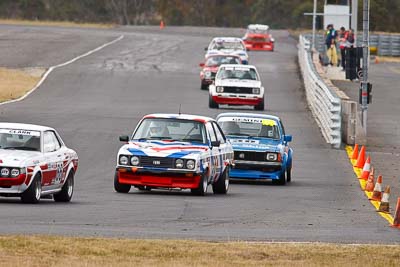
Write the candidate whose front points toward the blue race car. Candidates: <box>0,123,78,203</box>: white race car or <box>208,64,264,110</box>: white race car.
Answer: <box>208,64,264,110</box>: white race car

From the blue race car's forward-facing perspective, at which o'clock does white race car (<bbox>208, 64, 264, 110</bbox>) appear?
The white race car is roughly at 6 o'clock from the blue race car.

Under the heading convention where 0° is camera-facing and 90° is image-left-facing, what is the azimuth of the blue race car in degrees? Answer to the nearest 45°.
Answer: approximately 0°

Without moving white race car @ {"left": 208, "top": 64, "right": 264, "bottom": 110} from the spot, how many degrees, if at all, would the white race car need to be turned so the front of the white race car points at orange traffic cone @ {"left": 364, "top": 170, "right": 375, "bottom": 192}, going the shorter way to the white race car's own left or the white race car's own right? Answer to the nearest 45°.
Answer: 0° — it already faces it

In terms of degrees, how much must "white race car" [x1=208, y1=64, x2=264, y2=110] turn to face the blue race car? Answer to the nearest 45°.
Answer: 0° — it already faces it

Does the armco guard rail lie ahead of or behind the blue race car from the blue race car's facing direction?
behind

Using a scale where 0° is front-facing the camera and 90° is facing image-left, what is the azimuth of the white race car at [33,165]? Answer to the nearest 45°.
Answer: approximately 45°

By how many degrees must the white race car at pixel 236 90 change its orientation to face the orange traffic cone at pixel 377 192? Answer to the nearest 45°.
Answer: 0° — it already faces it

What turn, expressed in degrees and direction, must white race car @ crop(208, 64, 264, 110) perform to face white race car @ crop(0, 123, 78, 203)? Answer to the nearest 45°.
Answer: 0° — it already faces it

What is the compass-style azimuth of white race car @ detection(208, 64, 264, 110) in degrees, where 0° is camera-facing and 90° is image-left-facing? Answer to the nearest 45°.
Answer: approximately 0°

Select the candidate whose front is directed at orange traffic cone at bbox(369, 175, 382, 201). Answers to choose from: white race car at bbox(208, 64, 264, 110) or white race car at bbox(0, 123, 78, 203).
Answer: white race car at bbox(208, 64, 264, 110)

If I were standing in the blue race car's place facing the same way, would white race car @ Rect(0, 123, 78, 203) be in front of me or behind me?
in front
